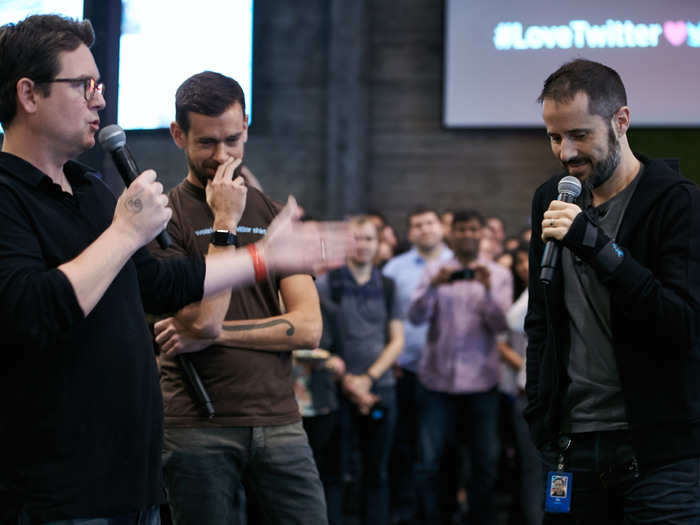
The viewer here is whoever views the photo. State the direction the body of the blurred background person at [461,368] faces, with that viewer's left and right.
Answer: facing the viewer

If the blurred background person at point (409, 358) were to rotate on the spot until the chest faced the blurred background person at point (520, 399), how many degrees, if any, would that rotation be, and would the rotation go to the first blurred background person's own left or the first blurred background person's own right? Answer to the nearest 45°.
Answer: approximately 45° to the first blurred background person's own left

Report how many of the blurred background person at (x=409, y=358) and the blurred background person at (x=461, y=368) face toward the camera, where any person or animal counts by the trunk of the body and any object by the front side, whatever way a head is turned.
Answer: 2

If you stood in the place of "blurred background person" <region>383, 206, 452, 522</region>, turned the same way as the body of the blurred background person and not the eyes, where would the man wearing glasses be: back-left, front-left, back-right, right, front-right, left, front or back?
front

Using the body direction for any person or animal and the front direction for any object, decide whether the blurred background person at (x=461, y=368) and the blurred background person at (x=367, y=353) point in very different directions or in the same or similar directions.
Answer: same or similar directions

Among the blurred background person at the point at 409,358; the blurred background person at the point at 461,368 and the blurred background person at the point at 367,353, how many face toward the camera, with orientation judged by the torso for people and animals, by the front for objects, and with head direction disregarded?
3

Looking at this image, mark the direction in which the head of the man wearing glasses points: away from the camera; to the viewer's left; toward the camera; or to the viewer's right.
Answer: to the viewer's right

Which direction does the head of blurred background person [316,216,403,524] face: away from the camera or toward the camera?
toward the camera

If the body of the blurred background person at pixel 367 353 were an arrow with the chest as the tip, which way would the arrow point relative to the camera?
toward the camera

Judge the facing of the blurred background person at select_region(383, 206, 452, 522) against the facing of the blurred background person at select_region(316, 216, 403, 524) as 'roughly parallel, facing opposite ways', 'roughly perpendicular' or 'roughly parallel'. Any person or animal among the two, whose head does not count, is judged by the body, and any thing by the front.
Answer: roughly parallel
